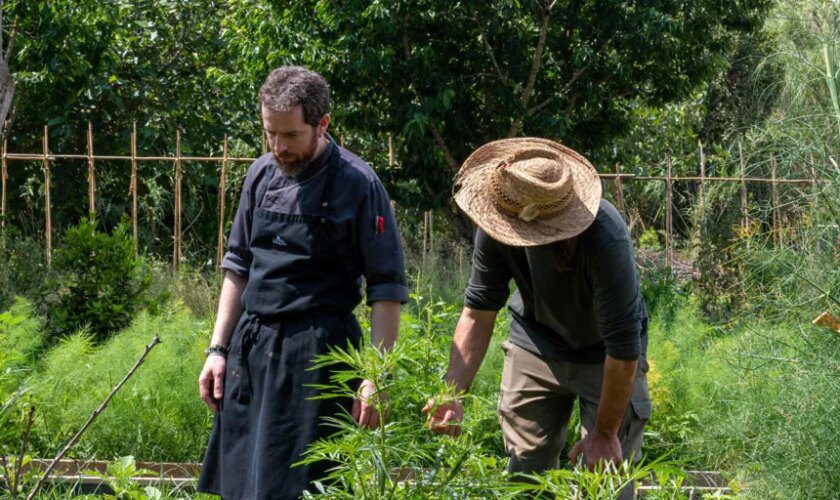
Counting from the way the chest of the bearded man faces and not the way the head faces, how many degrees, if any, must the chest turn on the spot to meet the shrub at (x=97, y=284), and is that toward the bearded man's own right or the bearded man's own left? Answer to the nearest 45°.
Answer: approximately 135° to the bearded man's own right

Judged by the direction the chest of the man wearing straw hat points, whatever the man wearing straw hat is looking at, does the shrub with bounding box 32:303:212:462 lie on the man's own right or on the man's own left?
on the man's own right

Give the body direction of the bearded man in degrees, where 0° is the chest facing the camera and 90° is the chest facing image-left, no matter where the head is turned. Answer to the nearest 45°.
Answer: approximately 45°

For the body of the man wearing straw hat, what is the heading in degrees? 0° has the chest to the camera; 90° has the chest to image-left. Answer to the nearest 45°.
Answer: approximately 45°

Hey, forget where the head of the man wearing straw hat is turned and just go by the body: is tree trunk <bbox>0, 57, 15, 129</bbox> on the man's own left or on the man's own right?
on the man's own right

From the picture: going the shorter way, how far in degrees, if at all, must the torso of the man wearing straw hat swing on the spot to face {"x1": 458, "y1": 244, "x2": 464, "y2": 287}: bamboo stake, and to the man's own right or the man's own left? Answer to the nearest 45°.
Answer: approximately 135° to the man's own right

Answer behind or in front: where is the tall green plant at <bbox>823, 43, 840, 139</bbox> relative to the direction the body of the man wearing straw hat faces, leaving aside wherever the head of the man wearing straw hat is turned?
behind

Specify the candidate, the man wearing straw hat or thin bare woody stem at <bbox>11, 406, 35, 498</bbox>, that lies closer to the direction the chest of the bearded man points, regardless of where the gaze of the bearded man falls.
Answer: the thin bare woody stem
